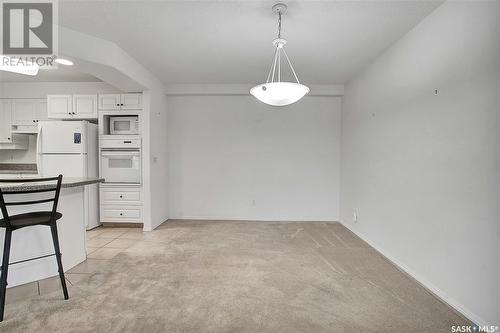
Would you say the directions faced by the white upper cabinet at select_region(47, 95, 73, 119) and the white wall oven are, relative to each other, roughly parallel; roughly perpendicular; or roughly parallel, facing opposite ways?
roughly parallel

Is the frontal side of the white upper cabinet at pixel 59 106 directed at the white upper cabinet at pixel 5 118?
no

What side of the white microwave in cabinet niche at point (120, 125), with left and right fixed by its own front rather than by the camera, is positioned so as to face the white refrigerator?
right

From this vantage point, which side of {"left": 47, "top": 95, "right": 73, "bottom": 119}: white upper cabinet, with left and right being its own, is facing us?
front

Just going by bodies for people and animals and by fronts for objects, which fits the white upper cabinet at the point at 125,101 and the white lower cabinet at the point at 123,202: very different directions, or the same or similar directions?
same or similar directions

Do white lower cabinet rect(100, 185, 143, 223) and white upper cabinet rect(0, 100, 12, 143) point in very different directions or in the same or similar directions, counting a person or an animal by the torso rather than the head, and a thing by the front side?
same or similar directions

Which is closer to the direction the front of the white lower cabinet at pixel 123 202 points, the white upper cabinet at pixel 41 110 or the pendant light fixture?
the pendant light fixture

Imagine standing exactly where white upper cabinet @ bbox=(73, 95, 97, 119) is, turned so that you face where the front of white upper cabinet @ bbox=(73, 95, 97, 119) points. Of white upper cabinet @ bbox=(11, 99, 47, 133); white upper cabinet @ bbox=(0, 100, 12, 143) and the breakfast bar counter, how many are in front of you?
1

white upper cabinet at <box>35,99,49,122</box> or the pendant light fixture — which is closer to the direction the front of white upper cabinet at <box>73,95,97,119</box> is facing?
the pendant light fixture

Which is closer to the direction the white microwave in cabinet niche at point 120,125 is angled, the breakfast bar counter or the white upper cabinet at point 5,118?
the breakfast bar counter

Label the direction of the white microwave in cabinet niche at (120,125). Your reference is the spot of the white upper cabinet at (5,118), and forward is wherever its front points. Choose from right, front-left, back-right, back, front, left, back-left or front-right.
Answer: front-left

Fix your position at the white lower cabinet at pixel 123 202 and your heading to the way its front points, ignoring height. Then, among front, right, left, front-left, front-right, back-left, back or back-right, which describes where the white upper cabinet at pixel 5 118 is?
back-right

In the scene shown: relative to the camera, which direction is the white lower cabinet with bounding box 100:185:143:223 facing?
toward the camera

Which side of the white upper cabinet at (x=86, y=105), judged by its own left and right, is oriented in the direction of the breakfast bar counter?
front

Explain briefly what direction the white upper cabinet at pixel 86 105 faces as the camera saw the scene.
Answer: facing the viewer
